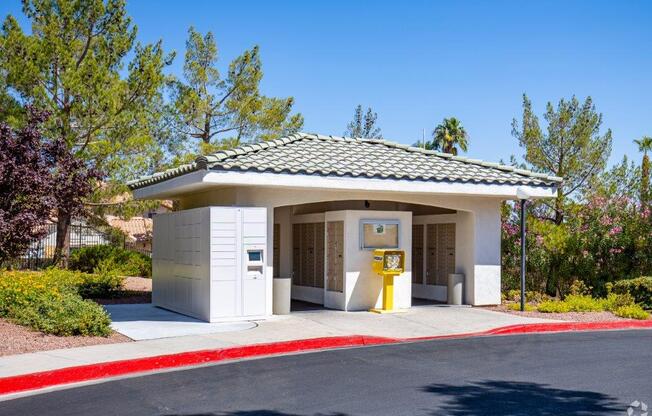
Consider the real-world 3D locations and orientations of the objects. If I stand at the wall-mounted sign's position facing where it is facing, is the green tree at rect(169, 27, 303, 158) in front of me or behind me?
behind

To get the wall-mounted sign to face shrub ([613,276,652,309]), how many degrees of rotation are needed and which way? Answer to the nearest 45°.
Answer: approximately 90° to its left

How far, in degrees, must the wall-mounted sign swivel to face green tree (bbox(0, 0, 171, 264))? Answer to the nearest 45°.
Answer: approximately 135° to its right

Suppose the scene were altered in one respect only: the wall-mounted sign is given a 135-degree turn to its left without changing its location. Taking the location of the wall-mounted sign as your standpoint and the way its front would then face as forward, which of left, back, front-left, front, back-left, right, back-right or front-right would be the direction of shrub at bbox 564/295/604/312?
front-right

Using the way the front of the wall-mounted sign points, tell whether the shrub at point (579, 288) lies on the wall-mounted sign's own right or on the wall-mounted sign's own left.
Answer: on the wall-mounted sign's own left

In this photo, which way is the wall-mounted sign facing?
toward the camera

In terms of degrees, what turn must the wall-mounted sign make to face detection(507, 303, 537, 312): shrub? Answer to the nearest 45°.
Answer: approximately 90° to its left

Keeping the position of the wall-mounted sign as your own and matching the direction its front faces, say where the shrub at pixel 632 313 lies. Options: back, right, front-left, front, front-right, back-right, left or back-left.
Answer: left

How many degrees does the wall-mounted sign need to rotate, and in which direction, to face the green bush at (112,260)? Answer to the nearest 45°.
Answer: approximately 135° to its right

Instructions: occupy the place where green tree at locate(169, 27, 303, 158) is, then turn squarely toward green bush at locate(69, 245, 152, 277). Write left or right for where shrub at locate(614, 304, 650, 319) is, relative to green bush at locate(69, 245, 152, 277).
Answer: left

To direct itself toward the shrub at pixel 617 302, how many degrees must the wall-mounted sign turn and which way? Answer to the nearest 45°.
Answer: approximately 90° to its left
